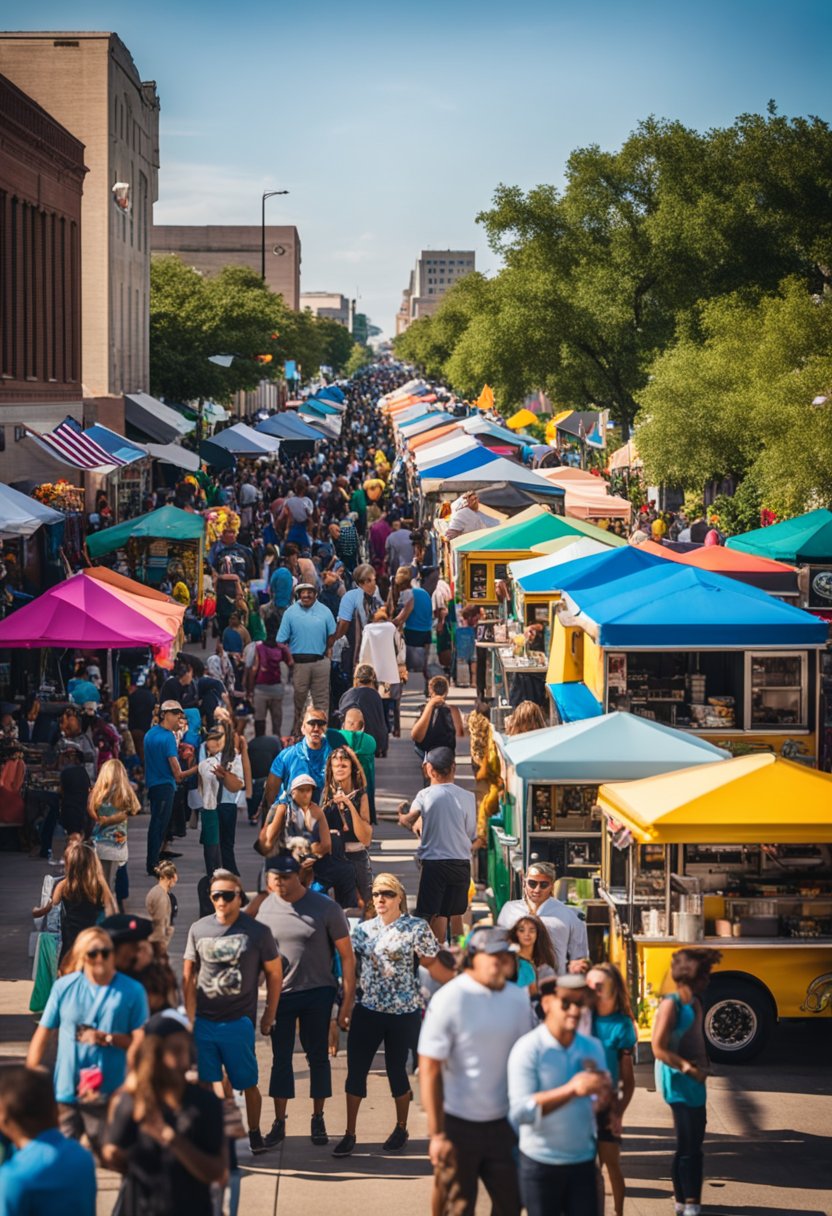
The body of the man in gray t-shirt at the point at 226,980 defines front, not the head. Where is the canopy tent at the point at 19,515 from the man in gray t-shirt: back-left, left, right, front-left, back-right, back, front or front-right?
back

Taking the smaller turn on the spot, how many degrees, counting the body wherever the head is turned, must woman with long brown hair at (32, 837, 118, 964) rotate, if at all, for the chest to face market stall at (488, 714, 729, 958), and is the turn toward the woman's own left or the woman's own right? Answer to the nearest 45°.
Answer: approximately 90° to the woman's own right

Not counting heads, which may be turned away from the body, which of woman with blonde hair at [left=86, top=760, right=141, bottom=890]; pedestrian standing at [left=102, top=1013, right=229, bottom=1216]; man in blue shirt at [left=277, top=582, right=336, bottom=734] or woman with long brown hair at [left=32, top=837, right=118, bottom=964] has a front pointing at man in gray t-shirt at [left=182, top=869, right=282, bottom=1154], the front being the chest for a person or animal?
the man in blue shirt

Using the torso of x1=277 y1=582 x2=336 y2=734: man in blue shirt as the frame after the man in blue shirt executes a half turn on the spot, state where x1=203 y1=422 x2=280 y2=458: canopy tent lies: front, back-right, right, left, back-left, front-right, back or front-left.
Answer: front

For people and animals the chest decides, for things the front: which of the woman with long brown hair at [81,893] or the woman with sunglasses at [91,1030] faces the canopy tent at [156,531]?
the woman with long brown hair

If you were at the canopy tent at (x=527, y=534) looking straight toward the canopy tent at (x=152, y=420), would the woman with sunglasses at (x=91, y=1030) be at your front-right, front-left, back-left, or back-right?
back-left

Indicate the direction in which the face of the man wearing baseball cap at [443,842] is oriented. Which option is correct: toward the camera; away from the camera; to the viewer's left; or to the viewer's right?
away from the camera

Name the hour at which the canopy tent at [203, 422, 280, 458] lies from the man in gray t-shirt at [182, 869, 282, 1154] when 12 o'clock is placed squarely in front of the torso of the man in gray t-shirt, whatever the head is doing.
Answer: The canopy tent is roughly at 6 o'clock from the man in gray t-shirt.

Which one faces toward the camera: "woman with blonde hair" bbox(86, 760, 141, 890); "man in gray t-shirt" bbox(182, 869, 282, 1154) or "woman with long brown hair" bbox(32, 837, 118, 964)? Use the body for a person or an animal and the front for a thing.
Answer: the man in gray t-shirt

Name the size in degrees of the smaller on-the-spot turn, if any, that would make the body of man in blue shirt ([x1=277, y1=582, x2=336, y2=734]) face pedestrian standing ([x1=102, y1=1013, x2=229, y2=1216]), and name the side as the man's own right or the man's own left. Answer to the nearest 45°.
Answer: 0° — they already face them

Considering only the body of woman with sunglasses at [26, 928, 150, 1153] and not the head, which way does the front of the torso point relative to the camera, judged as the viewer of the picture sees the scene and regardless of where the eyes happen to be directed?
toward the camera

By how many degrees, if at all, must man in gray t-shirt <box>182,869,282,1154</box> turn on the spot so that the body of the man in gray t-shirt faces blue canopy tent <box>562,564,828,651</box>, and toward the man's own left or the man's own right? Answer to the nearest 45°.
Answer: approximately 135° to the man's own left

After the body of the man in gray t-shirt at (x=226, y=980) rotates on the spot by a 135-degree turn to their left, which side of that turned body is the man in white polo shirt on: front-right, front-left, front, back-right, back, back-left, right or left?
right

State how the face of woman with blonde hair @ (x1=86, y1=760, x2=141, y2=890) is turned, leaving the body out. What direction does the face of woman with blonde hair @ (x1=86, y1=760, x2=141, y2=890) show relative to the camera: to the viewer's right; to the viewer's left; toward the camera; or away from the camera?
away from the camera
